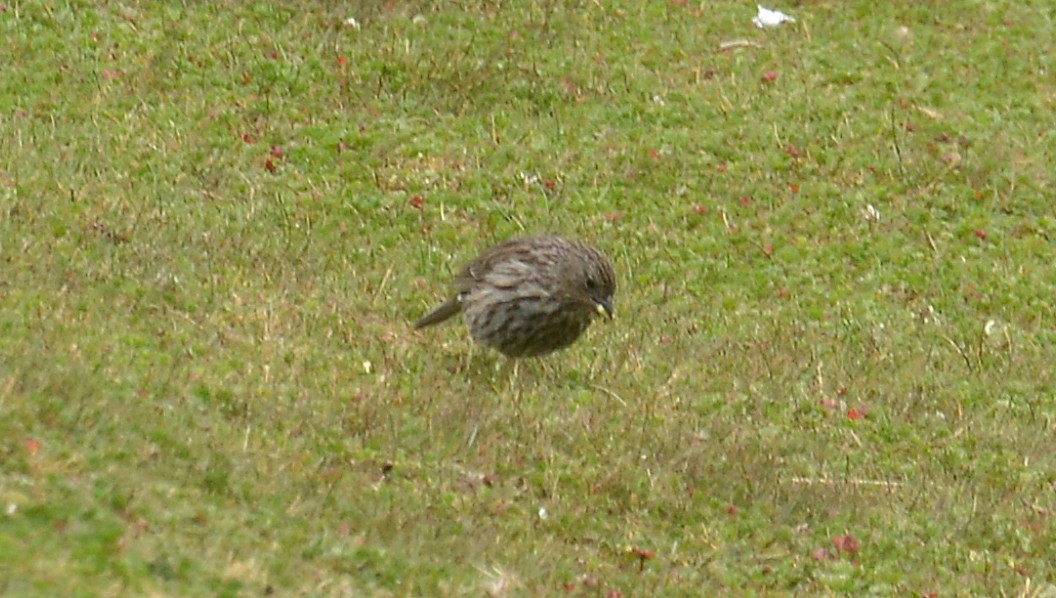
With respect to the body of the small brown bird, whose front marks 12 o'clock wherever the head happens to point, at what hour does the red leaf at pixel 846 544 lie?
The red leaf is roughly at 2 o'clock from the small brown bird.

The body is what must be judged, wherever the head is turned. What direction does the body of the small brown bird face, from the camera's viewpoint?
to the viewer's right

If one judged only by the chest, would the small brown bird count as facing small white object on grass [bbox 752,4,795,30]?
no

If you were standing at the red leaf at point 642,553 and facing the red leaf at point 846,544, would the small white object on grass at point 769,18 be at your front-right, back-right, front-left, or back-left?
front-left

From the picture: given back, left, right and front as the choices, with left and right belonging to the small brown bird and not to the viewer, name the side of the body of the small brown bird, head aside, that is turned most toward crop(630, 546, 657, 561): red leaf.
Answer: right
